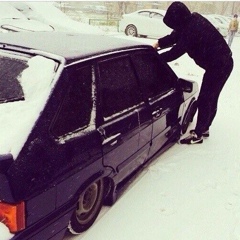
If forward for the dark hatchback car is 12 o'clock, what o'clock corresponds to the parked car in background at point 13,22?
The parked car in background is roughly at 10 o'clock from the dark hatchback car.

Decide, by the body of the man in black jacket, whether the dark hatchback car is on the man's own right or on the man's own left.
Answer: on the man's own left

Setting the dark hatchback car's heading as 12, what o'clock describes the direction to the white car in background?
The white car in background is roughly at 11 o'clock from the dark hatchback car.

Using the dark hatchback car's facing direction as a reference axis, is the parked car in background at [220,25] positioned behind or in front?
in front

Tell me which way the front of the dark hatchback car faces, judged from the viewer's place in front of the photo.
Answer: facing away from the viewer and to the right of the viewer

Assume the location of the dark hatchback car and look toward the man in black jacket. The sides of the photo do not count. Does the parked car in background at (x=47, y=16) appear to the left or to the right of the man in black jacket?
left

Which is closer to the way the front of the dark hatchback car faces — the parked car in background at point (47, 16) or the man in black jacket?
the man in black jacket

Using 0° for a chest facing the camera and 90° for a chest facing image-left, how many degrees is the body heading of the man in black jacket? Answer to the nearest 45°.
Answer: approximately 90°

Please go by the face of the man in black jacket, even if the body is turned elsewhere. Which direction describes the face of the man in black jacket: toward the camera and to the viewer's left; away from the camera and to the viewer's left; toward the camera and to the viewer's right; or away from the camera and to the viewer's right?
away from the camera and to the viewer's left
